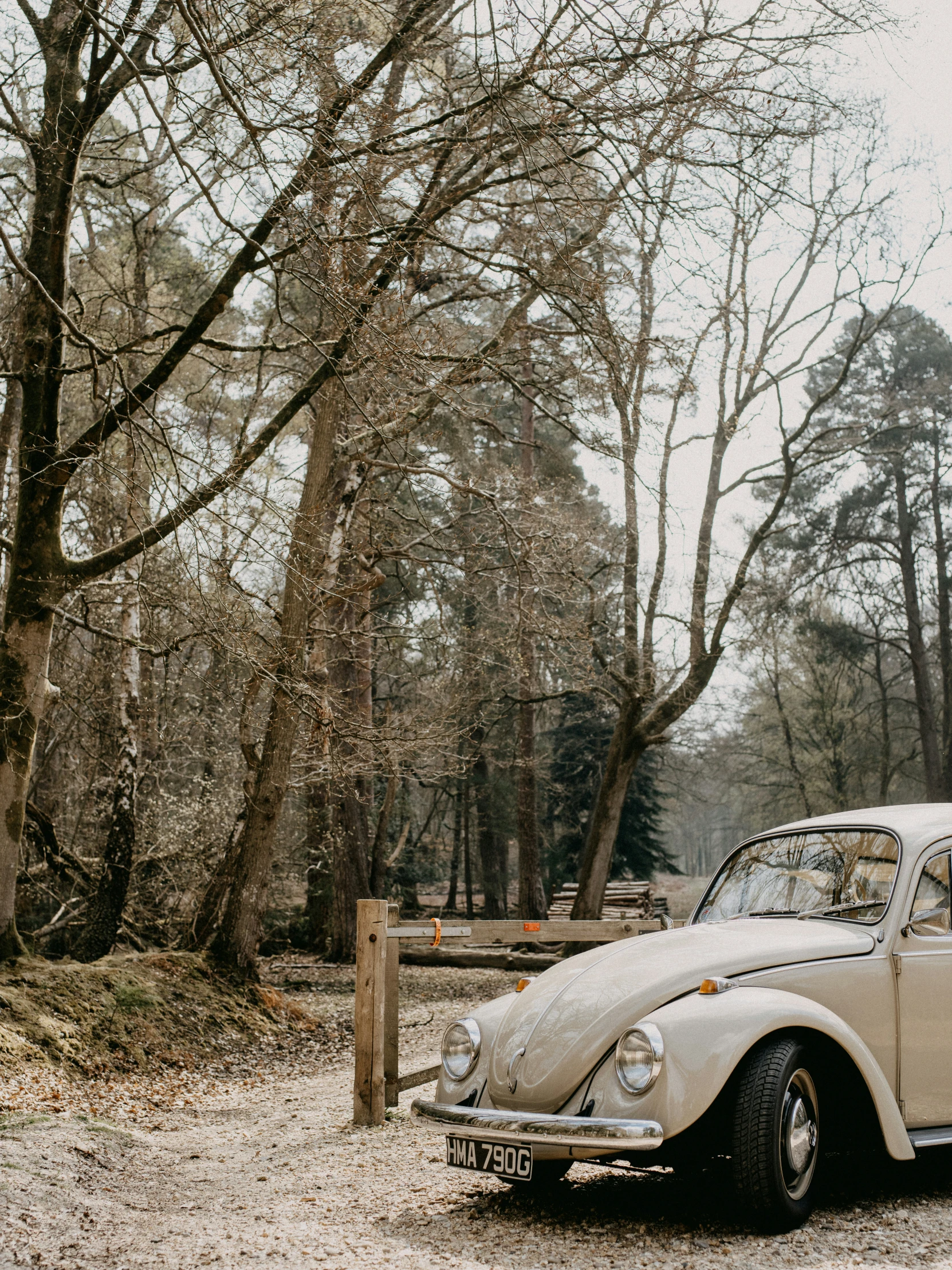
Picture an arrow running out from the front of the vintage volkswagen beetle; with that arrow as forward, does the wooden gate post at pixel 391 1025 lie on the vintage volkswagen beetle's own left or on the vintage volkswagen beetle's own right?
on the vintage volkswagen beetle's own right

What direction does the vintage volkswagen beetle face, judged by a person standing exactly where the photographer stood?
facing the viewer and to the left of the viewer

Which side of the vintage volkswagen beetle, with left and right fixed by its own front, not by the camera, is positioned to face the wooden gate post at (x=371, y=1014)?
right

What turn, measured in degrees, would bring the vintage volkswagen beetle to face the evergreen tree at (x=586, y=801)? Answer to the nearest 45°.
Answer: approximately 135° to its right

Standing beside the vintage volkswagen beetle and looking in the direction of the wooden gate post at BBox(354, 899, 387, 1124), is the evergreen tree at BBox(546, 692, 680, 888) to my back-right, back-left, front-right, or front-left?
front-right

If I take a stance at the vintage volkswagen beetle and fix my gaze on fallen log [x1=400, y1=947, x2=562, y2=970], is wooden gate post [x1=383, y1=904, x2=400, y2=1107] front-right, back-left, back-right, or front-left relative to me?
front-left

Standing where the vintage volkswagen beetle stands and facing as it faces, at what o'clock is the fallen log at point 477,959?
The fallen log is roughly at 4 o'clock from the vintage volkswagen beetle.
